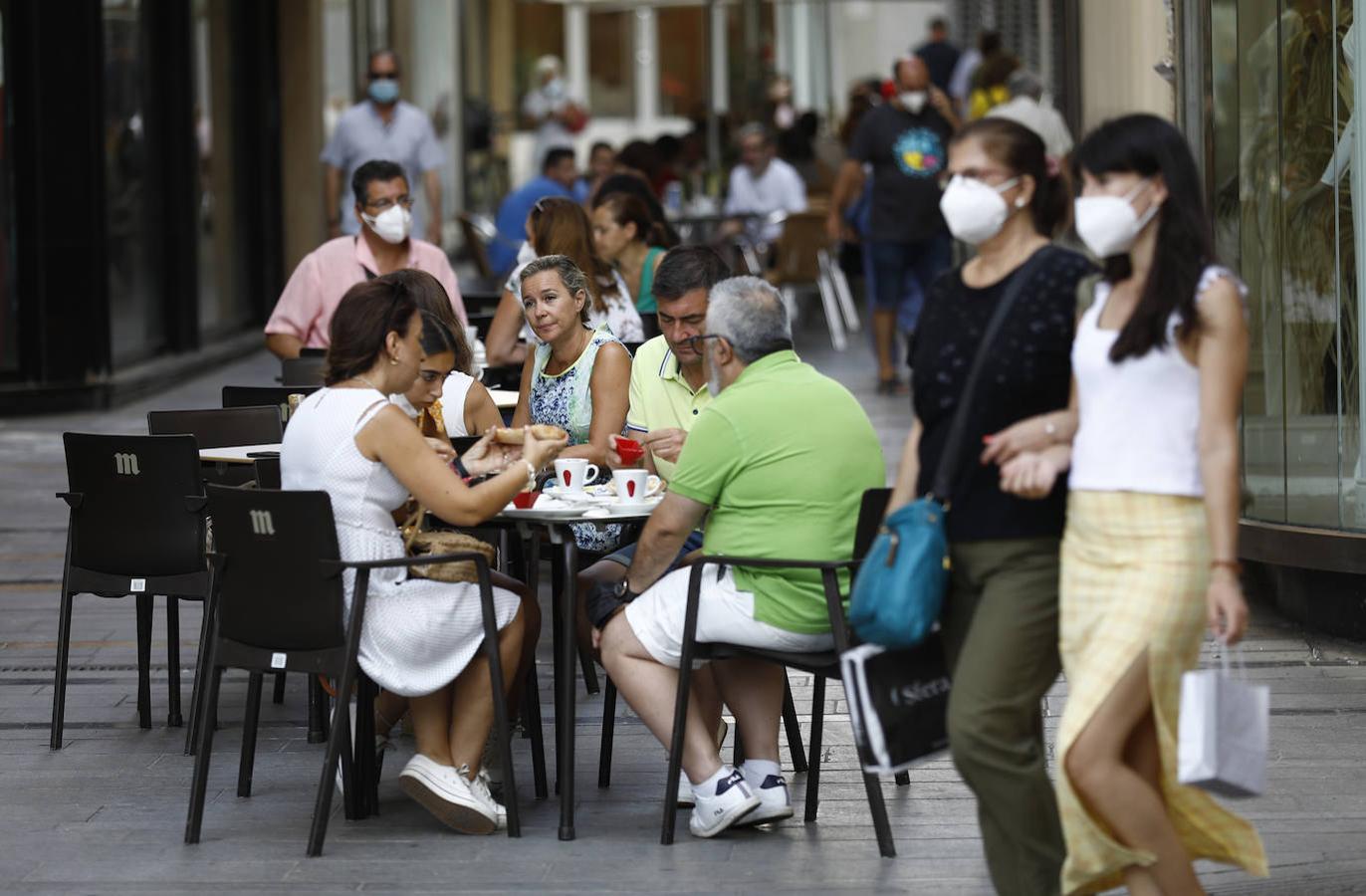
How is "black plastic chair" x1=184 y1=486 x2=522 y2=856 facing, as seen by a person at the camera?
facing away from the viewer and to the right of the viewer

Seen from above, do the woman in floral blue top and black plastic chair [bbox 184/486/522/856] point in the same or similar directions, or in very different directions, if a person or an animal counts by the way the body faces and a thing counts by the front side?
very different directions

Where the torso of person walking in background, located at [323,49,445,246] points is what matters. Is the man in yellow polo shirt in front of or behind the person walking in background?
in front

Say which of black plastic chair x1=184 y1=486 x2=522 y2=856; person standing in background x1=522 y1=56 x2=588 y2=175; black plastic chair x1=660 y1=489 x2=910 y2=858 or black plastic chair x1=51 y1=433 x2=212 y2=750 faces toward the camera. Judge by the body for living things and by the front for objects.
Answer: the person standing in background

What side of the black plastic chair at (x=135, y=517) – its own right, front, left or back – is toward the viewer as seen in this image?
back

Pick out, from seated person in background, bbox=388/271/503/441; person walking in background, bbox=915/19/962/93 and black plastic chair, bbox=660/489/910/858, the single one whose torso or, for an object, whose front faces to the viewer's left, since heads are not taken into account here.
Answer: the black plastic chair

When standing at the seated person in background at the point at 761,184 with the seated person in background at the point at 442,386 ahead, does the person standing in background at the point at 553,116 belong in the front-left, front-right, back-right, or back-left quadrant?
back-right

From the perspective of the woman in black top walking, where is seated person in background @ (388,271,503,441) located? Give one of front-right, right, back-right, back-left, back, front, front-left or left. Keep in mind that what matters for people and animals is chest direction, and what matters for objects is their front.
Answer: right

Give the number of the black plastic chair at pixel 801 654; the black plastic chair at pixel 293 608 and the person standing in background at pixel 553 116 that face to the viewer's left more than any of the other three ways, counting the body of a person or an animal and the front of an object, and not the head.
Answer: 1

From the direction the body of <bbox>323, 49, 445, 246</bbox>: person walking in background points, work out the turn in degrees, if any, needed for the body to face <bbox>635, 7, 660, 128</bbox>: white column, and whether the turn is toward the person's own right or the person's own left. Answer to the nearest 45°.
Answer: approximately 180°

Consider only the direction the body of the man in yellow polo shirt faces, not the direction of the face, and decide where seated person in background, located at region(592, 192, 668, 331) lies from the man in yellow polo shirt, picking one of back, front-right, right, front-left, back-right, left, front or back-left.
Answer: back-right

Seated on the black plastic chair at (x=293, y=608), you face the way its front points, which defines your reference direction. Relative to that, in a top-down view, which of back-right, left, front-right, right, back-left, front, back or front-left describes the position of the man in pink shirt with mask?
front-left

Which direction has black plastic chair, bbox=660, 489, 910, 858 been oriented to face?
to the viewer's left
